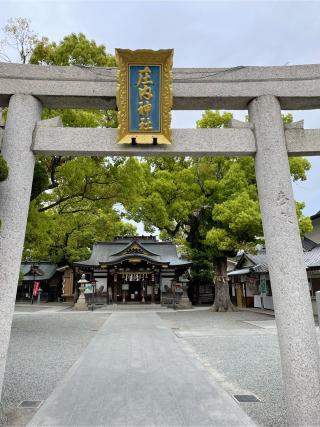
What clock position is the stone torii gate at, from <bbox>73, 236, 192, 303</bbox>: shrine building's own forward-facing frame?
The stone torii gate is roughly at 12 o'clock from the shrine building.

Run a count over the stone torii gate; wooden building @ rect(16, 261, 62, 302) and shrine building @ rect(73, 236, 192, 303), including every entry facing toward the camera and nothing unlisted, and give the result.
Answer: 3

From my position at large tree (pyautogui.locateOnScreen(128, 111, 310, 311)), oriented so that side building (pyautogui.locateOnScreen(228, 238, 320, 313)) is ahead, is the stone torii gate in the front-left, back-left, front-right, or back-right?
back-right

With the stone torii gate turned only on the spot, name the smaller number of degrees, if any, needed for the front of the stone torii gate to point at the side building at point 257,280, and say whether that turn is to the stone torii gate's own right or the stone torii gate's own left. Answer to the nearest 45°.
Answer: approximately 180°

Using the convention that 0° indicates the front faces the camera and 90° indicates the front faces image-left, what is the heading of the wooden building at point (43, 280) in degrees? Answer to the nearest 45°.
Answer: approximately 0°

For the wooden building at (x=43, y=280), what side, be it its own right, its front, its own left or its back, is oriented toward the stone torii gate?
front

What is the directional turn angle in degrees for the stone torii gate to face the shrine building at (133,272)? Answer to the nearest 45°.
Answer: approximately 180°

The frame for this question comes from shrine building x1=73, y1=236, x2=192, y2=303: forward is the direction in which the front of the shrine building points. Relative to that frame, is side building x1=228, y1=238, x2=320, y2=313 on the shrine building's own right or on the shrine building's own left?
on the shrine building's own left

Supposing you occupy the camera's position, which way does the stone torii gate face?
facing the viewer

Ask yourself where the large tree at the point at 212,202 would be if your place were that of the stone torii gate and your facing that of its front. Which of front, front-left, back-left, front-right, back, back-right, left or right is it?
back

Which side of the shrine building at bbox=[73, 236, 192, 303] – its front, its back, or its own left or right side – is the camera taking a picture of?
front
